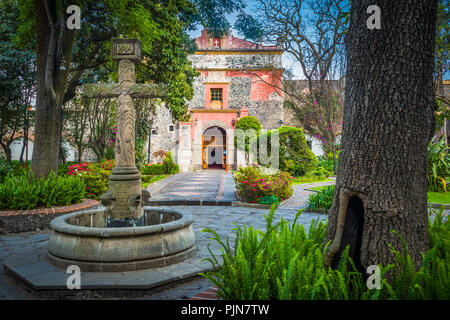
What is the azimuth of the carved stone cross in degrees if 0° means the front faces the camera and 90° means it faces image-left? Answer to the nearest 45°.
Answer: approximately 0°

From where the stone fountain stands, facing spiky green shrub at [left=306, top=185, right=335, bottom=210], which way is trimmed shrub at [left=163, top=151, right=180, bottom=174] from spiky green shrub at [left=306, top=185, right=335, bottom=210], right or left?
left

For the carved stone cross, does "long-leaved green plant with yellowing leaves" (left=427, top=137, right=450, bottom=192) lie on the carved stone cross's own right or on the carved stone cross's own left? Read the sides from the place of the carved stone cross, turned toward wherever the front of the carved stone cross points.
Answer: on the carved stone cross's own left

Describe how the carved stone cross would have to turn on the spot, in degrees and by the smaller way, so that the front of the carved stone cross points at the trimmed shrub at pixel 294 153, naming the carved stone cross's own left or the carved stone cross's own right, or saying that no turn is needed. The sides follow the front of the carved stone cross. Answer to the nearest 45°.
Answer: approximately 135° to the carved stone cross's own left

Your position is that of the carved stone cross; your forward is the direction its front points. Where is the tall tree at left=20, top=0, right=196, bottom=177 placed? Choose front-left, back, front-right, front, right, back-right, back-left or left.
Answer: back

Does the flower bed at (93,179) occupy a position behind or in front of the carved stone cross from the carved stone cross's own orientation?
behind

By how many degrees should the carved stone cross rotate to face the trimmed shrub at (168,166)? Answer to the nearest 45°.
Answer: approximately 180°

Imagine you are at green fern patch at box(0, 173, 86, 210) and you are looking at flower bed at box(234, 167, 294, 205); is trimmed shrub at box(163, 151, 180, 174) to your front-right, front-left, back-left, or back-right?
front-left

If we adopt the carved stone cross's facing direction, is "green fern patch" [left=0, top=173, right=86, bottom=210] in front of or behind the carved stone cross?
behind

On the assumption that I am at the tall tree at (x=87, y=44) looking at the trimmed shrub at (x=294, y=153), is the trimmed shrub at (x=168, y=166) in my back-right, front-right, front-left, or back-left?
front-left

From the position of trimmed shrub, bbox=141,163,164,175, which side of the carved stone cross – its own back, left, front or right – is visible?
back
